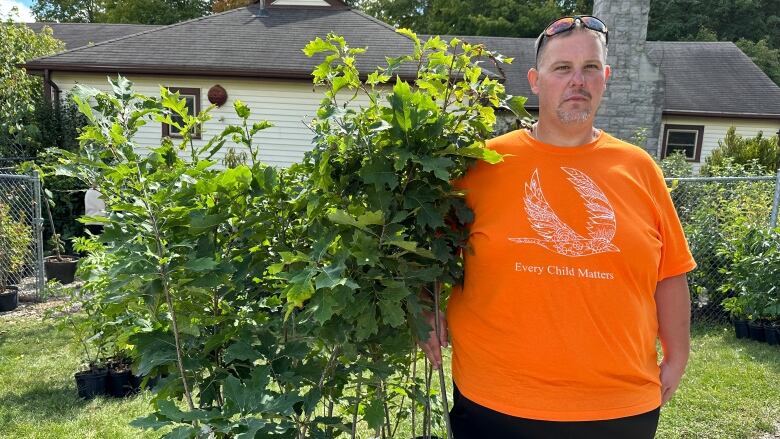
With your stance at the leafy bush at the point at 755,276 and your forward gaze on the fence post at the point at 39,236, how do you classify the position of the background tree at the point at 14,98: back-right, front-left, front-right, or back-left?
front-right

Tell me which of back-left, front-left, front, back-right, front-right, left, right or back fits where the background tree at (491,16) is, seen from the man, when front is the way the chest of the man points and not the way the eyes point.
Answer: back

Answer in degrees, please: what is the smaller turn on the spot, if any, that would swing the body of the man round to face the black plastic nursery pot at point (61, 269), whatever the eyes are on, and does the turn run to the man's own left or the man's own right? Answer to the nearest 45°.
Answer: approximately 135° to the man's own right

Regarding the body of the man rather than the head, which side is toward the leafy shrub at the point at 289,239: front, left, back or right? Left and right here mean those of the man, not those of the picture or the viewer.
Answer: right

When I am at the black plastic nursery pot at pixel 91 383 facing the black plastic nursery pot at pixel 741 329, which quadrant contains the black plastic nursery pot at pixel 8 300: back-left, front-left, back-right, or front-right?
back-left

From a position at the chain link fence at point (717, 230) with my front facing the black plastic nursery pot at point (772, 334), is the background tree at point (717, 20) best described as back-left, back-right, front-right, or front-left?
back-left

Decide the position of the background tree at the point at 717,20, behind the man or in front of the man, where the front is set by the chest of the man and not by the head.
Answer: behind

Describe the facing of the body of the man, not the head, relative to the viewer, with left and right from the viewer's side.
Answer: facing the viewer

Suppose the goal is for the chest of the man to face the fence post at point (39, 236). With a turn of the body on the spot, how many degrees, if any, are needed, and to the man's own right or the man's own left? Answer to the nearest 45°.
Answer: approximately 135° to the man's own right
